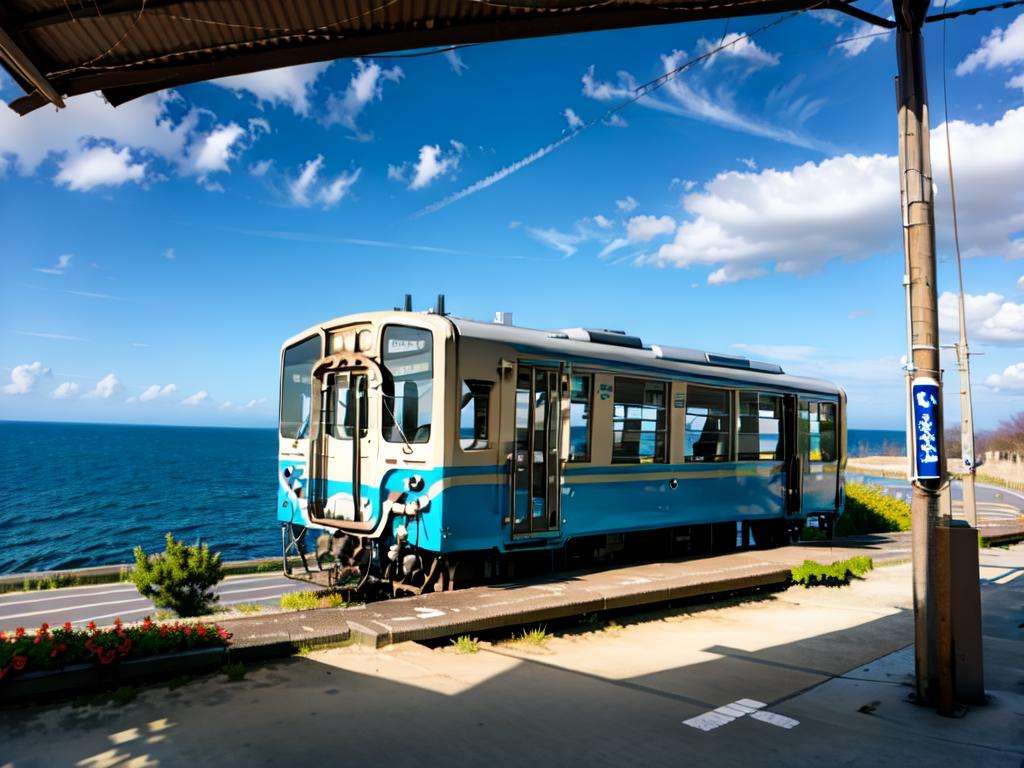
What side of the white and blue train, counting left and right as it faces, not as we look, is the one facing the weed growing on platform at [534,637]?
left

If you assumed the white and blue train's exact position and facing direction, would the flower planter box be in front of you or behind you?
in front

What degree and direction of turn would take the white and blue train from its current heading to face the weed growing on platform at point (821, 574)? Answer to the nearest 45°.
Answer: approximately 180°

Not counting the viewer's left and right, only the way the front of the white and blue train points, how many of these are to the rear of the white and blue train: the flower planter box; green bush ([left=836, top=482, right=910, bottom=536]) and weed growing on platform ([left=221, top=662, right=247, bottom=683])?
1

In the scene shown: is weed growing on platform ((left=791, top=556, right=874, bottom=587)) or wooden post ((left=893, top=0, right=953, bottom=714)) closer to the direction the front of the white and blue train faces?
the wooden post

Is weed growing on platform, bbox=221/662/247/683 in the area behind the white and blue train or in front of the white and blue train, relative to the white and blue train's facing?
in front

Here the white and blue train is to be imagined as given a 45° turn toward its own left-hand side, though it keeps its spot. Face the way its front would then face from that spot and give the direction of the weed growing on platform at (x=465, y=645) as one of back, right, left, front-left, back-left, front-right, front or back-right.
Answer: front

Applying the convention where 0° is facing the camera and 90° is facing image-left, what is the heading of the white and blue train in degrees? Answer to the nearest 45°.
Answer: approximately 45°

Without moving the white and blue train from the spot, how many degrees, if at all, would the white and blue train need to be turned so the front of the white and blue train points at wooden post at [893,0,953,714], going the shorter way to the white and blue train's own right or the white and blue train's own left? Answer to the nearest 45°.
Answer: approximately 90° to the white and blue train's own left

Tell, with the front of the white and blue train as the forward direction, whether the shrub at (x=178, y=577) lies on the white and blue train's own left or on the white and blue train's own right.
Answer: on the white and blue train's own right

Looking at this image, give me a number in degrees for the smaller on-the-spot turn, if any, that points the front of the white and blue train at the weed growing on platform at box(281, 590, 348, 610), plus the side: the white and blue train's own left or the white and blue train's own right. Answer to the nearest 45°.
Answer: approximately 45° to the white and blue train's own right
